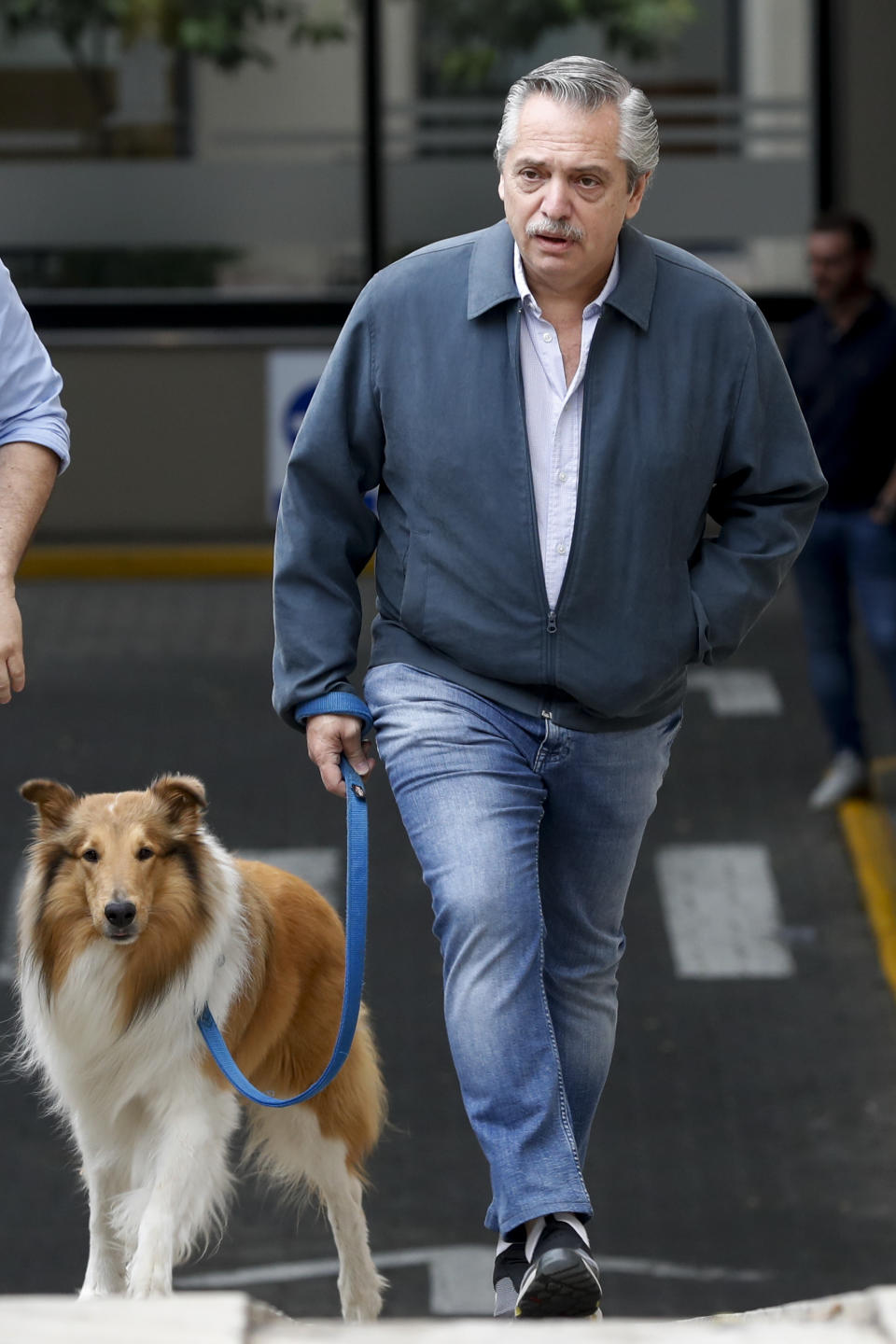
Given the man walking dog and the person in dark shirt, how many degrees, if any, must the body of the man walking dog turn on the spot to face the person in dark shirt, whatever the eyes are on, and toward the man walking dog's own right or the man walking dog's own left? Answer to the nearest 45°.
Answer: approximately 180°

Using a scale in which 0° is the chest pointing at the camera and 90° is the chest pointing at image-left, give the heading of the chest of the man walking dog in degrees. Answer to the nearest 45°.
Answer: approximately 0°

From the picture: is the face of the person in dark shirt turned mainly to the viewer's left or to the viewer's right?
to the viewer's left
